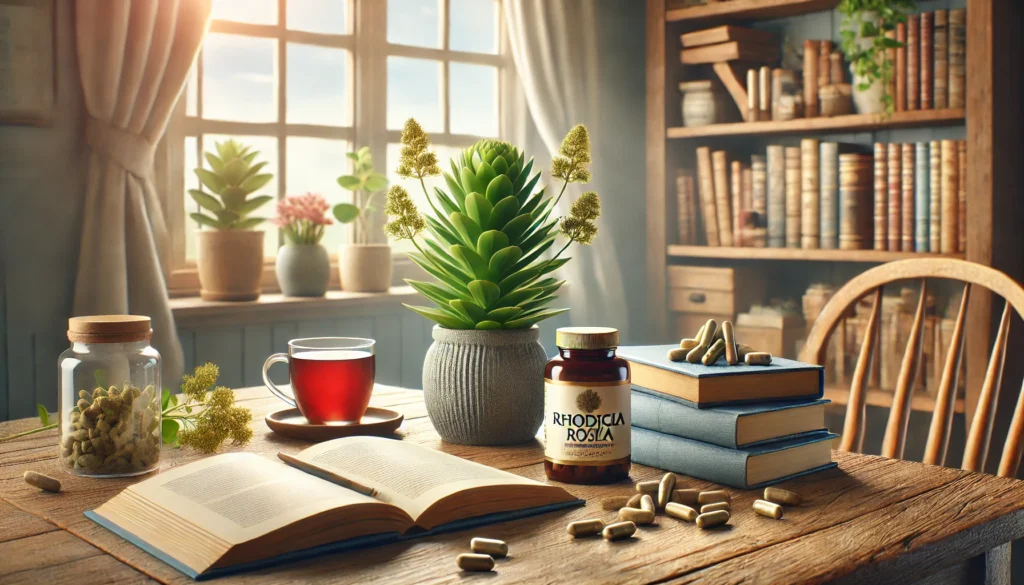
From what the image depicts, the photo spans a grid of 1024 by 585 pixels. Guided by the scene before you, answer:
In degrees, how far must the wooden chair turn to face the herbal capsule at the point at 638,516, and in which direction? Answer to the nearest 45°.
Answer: approximately 45° to its left

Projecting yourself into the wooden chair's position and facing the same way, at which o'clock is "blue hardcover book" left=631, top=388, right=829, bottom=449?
The blue hardcover book is roughly at 11 o'clock from the wooden chair.

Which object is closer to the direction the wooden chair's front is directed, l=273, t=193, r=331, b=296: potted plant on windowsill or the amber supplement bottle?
the amber supplement bottle

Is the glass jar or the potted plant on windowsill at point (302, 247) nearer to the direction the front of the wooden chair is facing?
the glass jar

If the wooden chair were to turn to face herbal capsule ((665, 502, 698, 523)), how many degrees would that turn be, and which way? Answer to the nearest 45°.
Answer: approximately 45° to its left

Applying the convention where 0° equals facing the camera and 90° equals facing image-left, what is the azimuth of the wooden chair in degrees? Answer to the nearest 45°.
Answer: approximately 45°

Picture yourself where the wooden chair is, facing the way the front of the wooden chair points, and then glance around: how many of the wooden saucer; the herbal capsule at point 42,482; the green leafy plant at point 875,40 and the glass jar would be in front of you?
3

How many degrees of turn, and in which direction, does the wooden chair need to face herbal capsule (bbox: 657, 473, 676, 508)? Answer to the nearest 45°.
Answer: approximately 45° to its left

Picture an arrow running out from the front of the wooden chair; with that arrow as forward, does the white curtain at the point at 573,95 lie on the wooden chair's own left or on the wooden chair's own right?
on the wooden chair's own right

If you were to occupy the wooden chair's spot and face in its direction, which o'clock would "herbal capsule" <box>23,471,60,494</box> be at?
The herbal capsule is roughly at 12 o'clock from the wooden chair.
